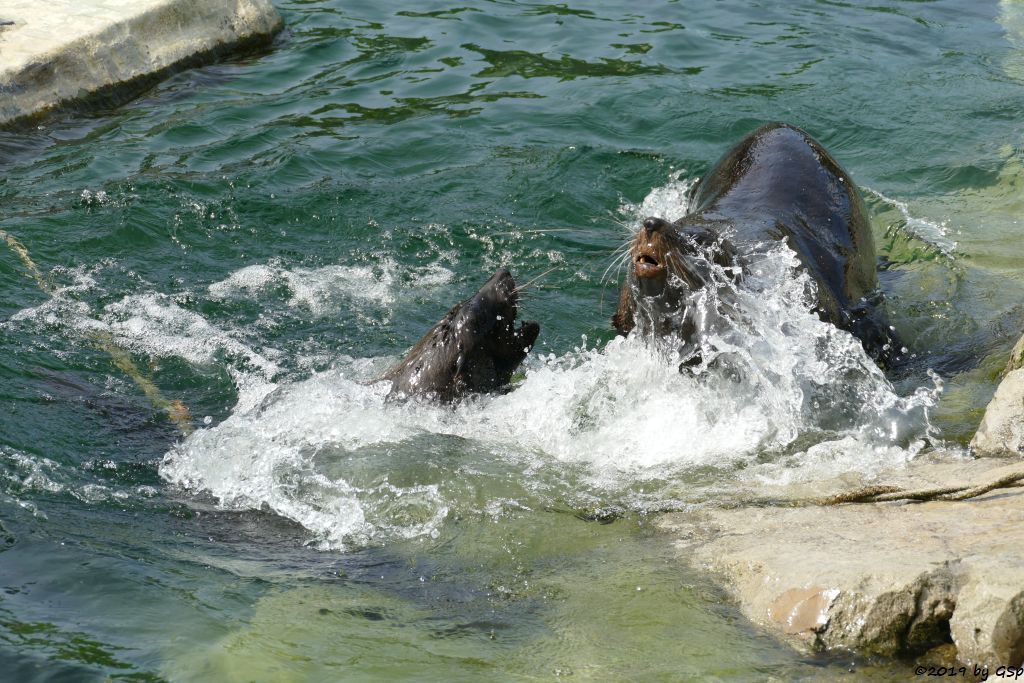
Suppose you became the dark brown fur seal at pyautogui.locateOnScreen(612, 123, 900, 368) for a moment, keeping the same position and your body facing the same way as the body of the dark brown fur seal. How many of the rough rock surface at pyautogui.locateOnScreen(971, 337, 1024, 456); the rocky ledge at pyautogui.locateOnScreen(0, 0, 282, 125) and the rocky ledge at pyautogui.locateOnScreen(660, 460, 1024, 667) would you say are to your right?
1

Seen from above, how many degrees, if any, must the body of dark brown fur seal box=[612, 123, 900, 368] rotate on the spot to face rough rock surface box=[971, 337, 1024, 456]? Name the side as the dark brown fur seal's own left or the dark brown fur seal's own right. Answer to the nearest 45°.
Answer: approximately 45° to the dark brown fur seal's own left

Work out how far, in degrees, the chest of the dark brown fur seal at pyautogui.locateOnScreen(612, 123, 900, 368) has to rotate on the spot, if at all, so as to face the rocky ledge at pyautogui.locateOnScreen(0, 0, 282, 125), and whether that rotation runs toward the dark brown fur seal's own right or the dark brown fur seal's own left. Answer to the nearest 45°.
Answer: approximately 90° to the dark brown fur seal's own right

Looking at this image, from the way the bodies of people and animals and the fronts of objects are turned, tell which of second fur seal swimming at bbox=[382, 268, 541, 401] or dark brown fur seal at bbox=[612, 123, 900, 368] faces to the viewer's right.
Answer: the second fur seal swimming

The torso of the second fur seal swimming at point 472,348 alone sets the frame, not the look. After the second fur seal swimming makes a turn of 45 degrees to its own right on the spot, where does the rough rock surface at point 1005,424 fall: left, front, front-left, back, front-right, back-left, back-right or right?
front

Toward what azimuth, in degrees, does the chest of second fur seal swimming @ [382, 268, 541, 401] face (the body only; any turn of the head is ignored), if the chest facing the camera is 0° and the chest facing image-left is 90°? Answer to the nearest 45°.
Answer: approximately 270°

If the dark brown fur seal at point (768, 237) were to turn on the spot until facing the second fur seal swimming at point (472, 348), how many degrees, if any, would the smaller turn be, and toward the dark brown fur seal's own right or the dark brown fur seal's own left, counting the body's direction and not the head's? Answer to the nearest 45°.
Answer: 0° — it already faces it

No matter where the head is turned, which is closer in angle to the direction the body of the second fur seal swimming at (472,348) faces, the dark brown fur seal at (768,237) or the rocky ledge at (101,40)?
the dark brown fur seal

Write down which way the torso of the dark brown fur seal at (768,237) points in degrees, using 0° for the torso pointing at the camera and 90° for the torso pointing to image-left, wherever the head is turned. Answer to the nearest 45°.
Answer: approximately 45°

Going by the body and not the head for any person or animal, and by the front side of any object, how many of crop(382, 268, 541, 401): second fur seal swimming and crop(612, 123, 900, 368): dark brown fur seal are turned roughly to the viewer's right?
1

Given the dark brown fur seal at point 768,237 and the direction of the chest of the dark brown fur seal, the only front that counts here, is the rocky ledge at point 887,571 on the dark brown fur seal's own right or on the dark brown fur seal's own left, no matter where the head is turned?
on the dark brown fur seal's own left
